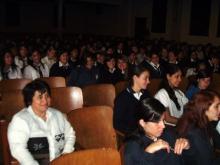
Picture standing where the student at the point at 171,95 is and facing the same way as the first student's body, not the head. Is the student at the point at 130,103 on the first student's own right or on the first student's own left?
on the first student's own right

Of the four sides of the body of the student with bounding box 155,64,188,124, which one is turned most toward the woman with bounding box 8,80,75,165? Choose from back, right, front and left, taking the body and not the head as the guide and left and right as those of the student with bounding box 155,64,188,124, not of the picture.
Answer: right

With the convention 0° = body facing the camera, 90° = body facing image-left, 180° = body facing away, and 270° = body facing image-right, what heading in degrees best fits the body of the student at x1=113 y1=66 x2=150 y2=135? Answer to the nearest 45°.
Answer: approximately 315°

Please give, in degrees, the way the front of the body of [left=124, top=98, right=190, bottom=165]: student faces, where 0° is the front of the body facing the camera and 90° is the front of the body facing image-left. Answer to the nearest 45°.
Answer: approximately 315°

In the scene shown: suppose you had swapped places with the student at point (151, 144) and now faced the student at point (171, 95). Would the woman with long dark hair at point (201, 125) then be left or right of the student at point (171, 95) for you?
right

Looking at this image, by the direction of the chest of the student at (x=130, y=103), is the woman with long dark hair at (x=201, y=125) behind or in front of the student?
in front

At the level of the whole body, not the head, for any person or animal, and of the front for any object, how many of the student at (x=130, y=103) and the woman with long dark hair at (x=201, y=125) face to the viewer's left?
0

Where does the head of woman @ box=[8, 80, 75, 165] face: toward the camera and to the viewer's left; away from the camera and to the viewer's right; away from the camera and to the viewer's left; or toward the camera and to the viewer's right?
toward the camera and to the viewer's right

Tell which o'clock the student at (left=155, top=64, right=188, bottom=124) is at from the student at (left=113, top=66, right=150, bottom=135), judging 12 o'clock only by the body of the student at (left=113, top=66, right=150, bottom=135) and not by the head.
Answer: the student at (left=155, top=64, right=188, bottom=124) is roughly at 9 o'clock from the student at (left=113, top=66, right=150, bottom=135).
